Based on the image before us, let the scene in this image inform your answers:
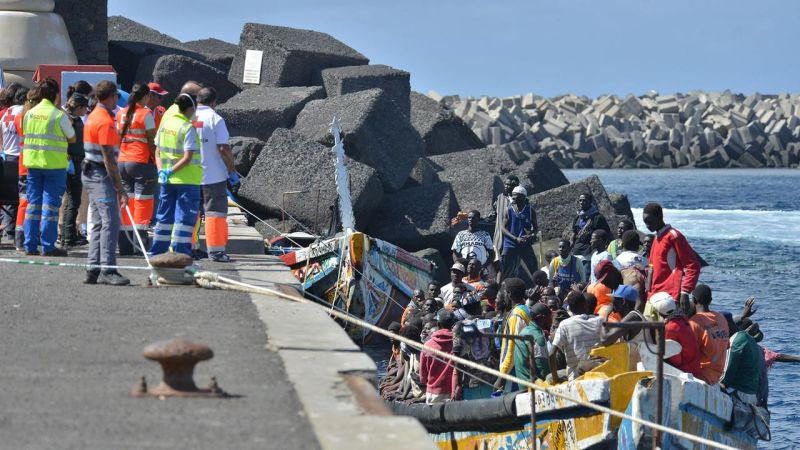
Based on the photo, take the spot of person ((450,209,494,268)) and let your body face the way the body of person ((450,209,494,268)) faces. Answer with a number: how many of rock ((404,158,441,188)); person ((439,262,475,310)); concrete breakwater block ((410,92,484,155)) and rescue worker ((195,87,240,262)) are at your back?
2

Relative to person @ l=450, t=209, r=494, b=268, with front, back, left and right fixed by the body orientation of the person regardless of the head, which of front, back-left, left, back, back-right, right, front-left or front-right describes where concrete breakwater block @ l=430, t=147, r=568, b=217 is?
back

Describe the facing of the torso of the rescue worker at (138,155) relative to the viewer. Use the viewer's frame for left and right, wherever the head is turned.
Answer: facing away from the viewer and to the right of the viewer

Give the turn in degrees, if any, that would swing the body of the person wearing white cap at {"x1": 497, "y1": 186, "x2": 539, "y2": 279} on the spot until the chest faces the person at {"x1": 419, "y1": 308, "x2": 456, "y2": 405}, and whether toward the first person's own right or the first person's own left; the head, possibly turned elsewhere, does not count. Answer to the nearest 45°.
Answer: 0° — they already face them

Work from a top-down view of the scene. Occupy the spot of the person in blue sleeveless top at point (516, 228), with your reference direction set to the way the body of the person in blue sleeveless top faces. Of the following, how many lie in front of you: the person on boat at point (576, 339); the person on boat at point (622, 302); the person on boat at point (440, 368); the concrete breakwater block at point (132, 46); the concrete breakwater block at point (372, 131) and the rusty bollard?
4

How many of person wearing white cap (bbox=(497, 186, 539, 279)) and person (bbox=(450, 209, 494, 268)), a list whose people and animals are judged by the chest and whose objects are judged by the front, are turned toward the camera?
2

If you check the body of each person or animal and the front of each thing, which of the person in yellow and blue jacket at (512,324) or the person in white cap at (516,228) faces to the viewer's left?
the person in yellow and blue jacket

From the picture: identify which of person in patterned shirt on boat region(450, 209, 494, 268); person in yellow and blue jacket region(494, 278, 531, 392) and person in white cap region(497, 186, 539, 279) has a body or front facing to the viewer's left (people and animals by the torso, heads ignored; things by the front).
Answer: person in yellow and blue jacket region(494, 278, 531, 392)

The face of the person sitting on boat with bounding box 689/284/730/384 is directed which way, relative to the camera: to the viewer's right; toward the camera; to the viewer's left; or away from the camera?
away from the camera
